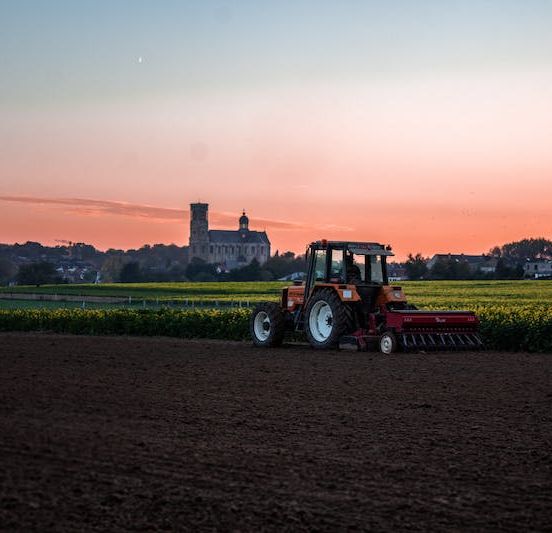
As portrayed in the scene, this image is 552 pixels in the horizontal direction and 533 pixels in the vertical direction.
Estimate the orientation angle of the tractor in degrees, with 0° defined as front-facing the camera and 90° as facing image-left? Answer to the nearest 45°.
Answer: approximately 135°
